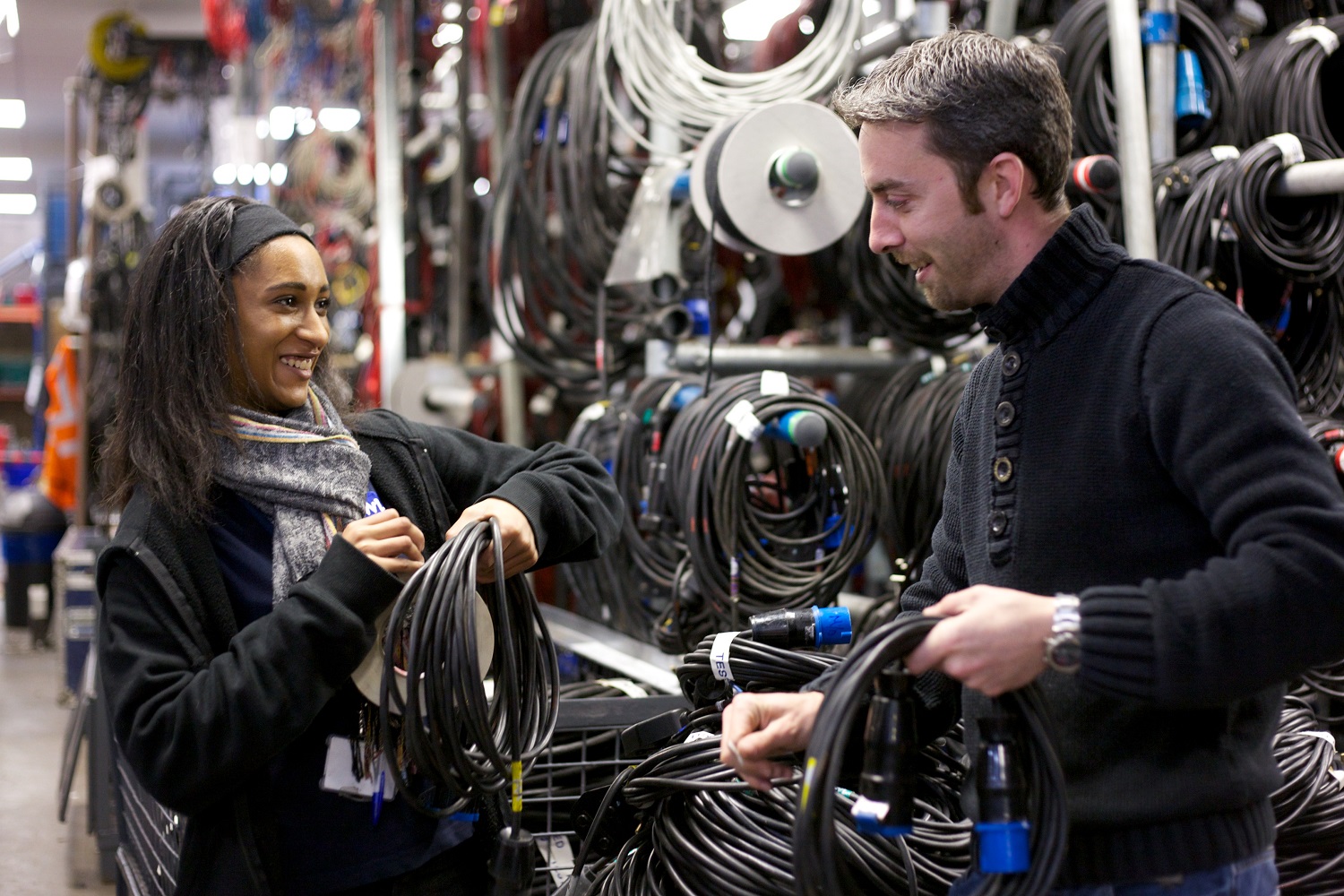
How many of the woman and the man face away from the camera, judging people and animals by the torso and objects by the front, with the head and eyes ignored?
0

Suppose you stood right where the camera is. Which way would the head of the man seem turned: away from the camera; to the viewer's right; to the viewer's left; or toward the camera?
to the viewer's left

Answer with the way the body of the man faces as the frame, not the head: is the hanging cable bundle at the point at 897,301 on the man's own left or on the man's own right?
on the man's own right

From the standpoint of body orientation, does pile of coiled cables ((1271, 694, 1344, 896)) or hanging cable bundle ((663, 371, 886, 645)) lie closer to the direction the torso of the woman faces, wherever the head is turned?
the pile of coiled cables

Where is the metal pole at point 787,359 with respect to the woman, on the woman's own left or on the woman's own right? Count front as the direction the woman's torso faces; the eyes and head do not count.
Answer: on the woman's own left

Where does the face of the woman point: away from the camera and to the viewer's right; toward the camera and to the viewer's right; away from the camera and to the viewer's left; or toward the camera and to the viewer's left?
toward the camera and to the viewer's right

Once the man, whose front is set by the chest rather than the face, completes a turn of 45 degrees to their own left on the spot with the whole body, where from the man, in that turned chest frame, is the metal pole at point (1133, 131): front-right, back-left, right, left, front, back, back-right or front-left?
back

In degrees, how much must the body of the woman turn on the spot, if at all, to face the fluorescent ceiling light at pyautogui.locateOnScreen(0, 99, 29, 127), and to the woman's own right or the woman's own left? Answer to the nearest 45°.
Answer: approximately 135° to the woman's own left

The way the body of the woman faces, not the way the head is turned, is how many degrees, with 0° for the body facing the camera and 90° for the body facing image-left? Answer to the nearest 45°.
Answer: approximately 315°

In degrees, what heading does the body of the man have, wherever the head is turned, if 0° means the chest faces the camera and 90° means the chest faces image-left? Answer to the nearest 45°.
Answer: approximately 45°
